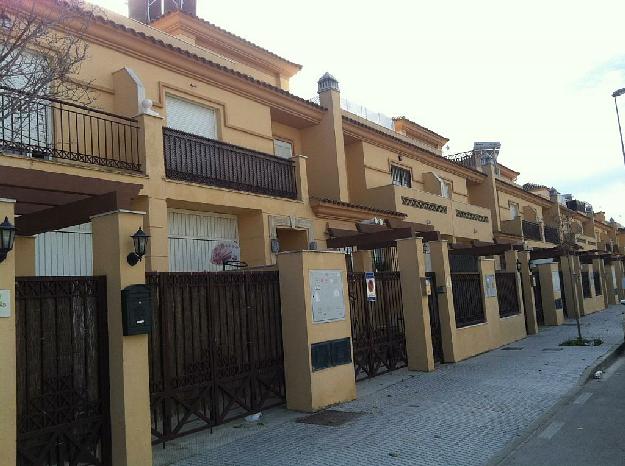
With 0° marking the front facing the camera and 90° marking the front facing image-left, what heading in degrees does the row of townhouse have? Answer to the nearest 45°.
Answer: approximately 315°
